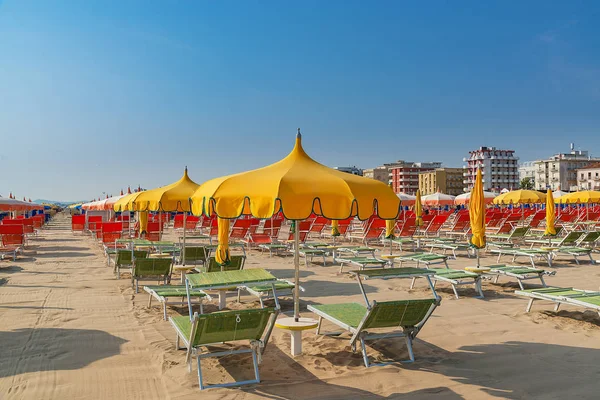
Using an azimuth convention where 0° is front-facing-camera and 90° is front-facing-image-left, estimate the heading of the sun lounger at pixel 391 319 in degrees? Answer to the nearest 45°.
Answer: approximately 135°

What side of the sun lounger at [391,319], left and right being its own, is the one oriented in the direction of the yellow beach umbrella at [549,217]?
right

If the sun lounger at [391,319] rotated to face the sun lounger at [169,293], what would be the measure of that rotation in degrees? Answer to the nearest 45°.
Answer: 0° — it already faces it

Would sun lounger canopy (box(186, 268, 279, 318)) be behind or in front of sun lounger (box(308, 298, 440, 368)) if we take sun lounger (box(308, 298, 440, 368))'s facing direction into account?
in front

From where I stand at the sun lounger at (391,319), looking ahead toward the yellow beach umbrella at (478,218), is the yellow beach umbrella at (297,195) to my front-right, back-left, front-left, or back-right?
back-left

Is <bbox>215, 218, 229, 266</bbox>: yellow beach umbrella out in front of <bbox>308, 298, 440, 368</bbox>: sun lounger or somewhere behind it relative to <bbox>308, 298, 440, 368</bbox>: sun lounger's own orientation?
in front

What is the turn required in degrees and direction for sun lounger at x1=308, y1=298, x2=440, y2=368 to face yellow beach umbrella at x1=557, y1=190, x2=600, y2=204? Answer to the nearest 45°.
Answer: approximately 90° to its right

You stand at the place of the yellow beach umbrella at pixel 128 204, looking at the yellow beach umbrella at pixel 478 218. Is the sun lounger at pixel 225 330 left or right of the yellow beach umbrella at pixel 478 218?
right

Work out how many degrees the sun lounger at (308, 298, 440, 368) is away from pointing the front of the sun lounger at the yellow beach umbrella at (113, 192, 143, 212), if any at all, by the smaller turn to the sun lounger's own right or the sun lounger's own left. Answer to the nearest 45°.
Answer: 0° — it already faces it

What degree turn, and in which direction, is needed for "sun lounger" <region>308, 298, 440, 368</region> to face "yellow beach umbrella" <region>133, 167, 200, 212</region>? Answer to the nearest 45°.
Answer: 0° — it already faces it
